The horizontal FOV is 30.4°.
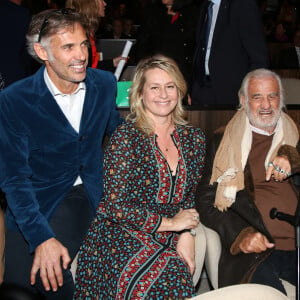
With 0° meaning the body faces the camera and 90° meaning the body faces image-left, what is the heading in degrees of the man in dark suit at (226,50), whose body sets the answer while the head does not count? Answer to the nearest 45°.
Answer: approximately 45°

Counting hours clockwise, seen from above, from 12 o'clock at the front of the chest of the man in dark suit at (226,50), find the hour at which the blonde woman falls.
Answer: The blonde woman is roughly at 11 o'clock from the man in dark suit.

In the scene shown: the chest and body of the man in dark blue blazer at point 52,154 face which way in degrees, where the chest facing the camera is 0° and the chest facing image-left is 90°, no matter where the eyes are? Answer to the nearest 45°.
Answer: approximately 315°

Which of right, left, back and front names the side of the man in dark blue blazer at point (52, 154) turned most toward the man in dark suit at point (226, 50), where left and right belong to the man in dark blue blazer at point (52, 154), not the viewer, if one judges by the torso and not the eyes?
left

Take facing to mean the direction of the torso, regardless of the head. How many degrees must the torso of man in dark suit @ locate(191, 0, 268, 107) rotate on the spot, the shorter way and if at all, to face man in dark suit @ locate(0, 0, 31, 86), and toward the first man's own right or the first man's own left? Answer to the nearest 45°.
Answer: approximately 45° to the first man's own right

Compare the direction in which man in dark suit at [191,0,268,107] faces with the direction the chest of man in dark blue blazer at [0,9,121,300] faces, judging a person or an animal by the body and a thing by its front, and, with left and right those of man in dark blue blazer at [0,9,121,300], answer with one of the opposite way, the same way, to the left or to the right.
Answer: to the right

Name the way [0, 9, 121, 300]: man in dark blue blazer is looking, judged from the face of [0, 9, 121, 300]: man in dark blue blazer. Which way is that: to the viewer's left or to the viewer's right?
to the viewer's right

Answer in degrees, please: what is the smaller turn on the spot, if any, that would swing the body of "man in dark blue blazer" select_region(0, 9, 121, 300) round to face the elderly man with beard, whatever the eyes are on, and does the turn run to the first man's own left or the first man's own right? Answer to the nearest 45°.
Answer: approximately 45° to the first man's own left

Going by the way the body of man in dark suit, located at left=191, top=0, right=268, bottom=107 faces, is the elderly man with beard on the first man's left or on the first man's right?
on the first man's left

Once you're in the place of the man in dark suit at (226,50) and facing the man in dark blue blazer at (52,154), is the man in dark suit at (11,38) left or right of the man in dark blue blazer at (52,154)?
right
